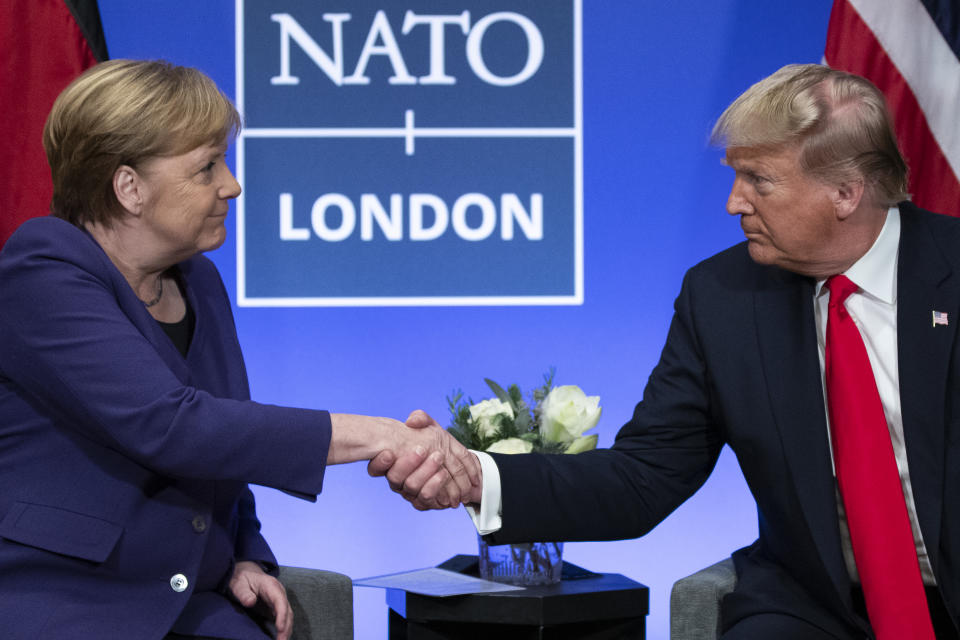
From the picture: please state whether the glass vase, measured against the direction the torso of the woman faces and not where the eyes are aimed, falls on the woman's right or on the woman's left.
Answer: on the woman's left

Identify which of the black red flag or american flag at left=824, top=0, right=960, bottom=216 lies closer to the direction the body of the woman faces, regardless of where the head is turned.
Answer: the american flag

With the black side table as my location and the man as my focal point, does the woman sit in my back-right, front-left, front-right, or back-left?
back-right

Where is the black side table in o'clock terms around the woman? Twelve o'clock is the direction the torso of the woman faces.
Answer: The black side table is roughly at 10 o'clock from the woman.

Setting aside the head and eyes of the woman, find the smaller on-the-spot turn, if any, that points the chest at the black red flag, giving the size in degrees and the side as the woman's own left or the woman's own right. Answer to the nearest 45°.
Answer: approximately 135° to the woman's own left

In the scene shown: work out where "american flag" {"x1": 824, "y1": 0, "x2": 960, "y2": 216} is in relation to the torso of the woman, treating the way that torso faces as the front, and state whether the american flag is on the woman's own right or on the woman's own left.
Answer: on the woman's own left

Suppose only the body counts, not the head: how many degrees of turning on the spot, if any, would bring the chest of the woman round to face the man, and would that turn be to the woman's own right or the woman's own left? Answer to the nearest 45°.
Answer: approximately 45° to the woman's own left

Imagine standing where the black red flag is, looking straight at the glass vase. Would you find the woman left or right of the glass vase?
right

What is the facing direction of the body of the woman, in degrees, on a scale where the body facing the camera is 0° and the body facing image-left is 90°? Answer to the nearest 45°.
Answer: approximately 315°
